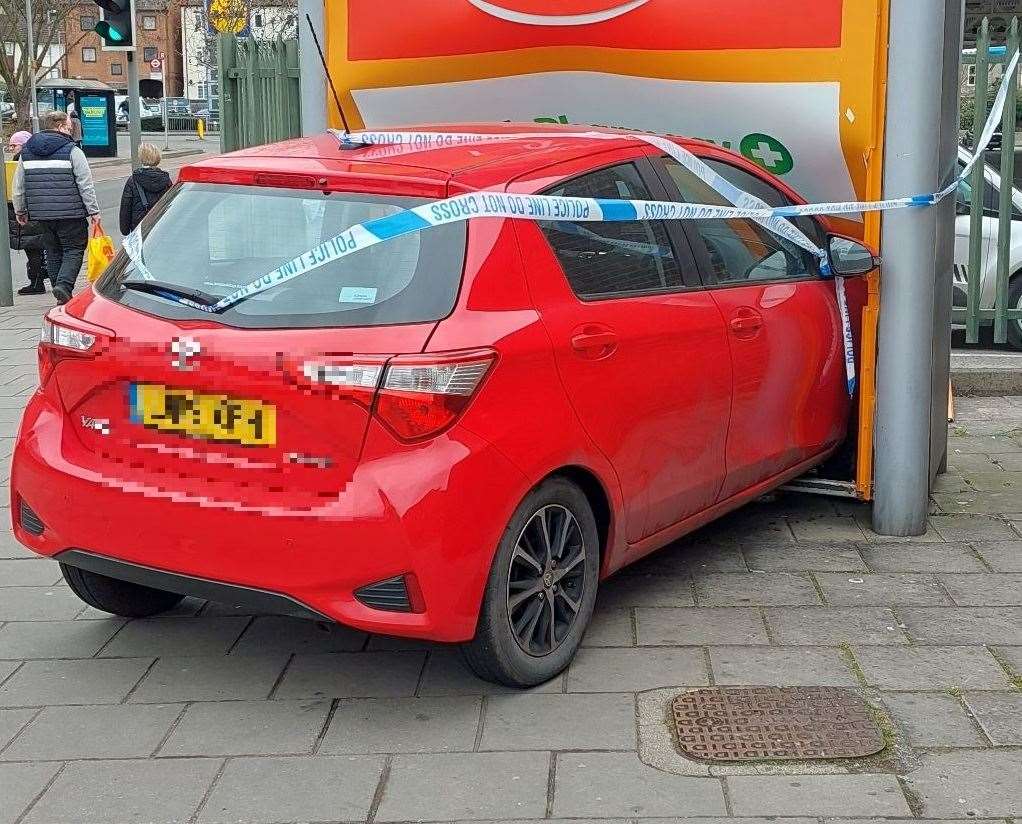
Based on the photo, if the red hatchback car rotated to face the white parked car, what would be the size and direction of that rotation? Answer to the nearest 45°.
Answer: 0° — it already faces it

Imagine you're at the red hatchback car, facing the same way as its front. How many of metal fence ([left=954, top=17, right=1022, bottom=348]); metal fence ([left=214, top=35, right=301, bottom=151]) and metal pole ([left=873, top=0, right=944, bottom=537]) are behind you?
0

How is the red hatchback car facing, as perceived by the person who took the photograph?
facing away from the viewer and to the right of the viewer

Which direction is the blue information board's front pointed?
toward the camera

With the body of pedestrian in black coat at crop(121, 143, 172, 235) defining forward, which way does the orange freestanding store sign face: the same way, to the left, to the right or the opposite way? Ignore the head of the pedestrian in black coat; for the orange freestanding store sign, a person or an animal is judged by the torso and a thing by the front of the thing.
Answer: the opposite way

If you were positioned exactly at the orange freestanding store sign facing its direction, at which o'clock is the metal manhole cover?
The metal manhole cover is roughly at 12 o'clock from the orange freestanding store sign.

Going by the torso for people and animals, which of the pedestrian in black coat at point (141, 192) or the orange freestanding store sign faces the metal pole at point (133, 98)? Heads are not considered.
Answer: the pedestrian in black coat

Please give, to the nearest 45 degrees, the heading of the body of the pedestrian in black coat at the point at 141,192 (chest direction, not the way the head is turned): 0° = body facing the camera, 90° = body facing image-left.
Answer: approximately 180°

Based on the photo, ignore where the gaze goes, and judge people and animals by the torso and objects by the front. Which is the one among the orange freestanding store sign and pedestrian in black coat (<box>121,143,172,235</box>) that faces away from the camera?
the pedestrian in black coat

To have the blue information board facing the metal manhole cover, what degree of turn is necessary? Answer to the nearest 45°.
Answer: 0° — it already faces it

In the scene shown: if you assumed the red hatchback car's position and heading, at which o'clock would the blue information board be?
The blue information board is roughly at 10 o'clock from the red hatchback car.

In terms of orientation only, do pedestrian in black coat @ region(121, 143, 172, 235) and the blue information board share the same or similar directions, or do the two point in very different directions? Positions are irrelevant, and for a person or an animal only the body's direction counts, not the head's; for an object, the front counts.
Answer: very different directions

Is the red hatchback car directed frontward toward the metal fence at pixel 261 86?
no

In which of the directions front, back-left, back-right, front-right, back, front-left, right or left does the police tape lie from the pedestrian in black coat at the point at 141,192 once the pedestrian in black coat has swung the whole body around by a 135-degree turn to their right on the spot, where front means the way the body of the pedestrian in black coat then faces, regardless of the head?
front-right

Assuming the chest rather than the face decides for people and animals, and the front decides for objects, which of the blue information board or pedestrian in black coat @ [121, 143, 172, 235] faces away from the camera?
the pedestrian in black coat

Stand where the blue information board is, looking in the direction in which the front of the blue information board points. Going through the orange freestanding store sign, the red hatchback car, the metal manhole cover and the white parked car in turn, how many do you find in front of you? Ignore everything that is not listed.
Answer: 4

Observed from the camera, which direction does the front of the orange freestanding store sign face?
facing the viewer

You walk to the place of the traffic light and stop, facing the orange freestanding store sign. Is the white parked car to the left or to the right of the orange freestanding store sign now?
left

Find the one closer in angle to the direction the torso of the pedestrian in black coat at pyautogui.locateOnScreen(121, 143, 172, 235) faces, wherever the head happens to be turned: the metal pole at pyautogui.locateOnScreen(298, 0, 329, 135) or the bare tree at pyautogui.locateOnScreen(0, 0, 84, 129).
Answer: the bare tree

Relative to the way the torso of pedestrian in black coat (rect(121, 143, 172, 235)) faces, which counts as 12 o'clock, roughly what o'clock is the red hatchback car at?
The red hatchback car is roughly at 6 o'clock from the pedestrian in black coat.
